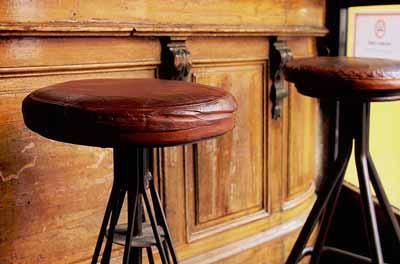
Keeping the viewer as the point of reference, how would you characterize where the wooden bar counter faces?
facing the viewer and to the right of the viewer
